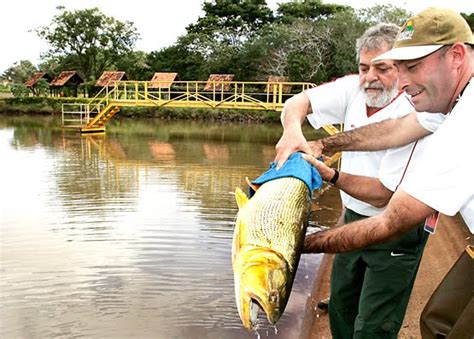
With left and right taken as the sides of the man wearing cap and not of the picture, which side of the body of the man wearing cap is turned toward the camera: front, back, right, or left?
left

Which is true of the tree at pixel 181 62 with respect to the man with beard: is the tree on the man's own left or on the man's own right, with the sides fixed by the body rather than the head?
on the man's own right

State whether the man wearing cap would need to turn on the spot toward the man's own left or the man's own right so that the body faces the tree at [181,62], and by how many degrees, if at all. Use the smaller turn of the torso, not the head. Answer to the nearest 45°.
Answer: approximately 45° to the man's own right

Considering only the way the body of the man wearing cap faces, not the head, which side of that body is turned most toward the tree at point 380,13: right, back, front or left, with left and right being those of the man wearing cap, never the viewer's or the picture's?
right

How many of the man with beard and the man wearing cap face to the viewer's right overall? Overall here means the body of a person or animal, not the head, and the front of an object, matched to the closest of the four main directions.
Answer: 0

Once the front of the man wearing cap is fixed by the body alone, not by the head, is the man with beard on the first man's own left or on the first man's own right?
on the first man's own right

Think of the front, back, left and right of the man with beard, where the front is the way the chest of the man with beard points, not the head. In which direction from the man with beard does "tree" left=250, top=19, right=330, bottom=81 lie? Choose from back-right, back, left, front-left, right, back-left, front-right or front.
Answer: back-right

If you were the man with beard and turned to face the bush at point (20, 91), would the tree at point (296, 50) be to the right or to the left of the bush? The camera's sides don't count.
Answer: right

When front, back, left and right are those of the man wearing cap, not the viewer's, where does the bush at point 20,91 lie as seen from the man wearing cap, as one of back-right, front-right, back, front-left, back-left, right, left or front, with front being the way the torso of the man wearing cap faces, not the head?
front-right

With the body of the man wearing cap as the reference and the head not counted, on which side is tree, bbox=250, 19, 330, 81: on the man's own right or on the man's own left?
on the man's own right

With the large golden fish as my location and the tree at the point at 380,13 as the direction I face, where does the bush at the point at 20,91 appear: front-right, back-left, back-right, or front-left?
front-left
